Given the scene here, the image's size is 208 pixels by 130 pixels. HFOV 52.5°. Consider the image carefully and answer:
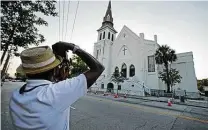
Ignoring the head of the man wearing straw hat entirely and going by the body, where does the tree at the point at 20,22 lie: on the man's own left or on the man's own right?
on the man's own left

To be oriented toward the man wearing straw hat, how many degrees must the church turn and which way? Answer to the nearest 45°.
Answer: approximately 45° to its left

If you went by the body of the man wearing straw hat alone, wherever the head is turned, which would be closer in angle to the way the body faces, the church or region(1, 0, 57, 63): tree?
the church

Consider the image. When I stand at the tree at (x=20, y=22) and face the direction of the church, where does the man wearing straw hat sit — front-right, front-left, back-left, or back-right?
back-right

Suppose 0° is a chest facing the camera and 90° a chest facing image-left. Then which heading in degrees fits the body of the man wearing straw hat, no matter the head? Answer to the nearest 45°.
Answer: approximately 225°

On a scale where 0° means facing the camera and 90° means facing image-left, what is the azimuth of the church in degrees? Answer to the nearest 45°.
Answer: approximately 45°

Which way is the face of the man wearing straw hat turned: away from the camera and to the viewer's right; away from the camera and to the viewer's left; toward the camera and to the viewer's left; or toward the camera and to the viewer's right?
away from the camera and to the viewer's right
